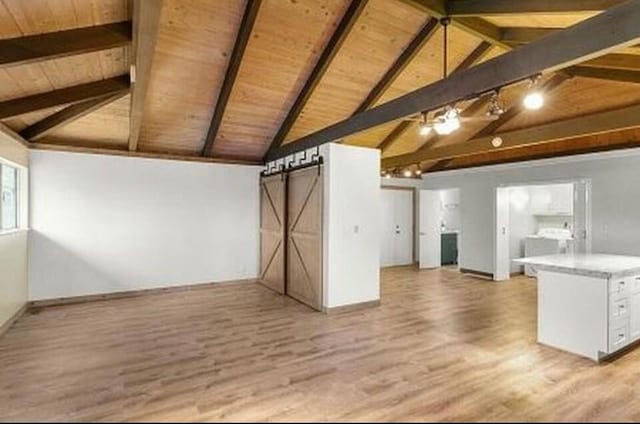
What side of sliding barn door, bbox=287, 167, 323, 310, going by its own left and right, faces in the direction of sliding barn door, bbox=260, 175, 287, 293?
right

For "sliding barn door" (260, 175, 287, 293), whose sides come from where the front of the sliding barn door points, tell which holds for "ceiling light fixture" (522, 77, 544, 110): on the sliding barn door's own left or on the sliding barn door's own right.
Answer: on the sliding barn door's own left

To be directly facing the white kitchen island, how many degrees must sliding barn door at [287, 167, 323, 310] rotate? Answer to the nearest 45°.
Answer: approximately 90° to its left

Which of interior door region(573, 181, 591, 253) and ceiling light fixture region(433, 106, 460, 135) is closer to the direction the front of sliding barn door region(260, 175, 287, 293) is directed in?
the ceiling light fixture

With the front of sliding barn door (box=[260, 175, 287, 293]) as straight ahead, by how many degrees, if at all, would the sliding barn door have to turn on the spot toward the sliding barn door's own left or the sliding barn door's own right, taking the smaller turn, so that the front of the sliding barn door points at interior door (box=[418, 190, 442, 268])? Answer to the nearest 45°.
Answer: approximately 180°

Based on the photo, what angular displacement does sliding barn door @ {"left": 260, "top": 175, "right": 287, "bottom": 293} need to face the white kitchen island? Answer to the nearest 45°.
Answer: approximately 90° to its left

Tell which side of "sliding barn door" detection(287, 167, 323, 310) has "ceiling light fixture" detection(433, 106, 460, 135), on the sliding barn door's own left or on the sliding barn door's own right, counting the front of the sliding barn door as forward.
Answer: on the sliding barn door's own left

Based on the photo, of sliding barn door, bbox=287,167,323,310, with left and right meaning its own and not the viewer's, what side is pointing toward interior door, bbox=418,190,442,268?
back

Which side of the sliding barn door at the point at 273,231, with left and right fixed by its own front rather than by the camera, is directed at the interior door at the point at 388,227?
back

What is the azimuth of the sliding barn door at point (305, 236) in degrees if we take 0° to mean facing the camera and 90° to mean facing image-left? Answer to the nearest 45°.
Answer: approximately 45°

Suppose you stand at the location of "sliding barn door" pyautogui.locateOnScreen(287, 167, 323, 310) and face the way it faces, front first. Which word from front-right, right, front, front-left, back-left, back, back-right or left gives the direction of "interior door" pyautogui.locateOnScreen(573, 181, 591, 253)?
back-left

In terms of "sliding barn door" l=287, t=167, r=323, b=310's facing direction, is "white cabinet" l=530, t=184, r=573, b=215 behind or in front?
behind

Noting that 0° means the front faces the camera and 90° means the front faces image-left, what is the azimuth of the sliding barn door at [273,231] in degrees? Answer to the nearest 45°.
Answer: approximately 45°
